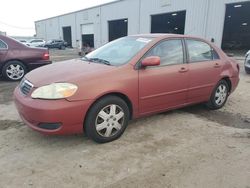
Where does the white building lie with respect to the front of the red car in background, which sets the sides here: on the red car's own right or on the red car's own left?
on the red car's own right

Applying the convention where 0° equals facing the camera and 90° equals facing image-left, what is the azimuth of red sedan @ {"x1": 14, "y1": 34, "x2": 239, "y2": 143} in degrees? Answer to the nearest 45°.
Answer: approximately 45°

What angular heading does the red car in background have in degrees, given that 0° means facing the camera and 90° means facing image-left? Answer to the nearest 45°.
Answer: approximately 90°

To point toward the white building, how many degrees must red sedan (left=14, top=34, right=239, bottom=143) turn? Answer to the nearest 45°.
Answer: approximately 135° to its right
